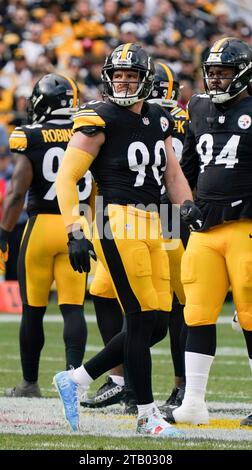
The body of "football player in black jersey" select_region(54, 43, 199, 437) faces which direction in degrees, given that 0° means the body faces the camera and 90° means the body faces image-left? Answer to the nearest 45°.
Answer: approximately 315°

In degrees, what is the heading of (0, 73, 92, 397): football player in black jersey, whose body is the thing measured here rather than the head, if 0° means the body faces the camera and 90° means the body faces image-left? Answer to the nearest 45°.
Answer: approximately 135°

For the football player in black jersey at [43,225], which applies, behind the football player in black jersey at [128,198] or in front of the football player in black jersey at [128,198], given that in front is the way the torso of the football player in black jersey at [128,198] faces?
behind

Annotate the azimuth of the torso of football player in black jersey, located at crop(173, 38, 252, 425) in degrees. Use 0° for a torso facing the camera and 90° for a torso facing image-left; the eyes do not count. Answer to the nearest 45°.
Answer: approximately 45°
